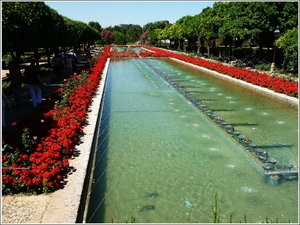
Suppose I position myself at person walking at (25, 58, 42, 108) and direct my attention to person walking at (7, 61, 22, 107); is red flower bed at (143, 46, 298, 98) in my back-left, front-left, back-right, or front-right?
back-right
